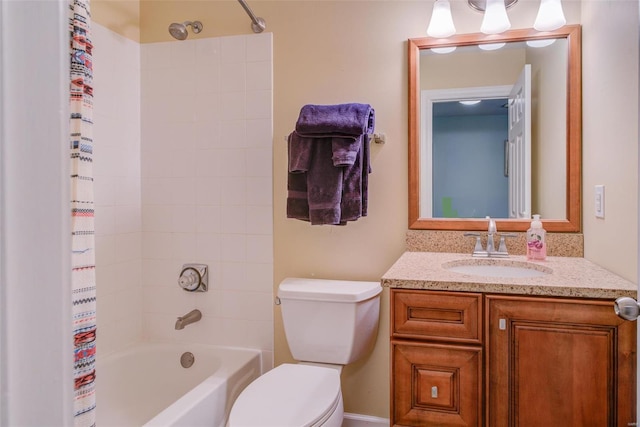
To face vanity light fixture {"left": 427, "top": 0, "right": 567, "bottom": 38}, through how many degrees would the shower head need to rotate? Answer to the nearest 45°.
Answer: approximately 90° to its left

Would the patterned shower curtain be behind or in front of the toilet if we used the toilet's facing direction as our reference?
in front

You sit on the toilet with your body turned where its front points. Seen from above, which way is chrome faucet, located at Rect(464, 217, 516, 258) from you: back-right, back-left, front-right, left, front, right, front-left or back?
back-left

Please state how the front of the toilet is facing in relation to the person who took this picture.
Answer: facing the viewer and to the left of the viewer

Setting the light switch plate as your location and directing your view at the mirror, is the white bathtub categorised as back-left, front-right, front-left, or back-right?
front-left

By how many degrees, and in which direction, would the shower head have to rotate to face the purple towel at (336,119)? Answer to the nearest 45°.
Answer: approximately 90° to its left

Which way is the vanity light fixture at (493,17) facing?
toward the camera

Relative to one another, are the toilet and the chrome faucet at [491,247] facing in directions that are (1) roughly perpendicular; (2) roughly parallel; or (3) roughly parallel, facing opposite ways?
roughly parallel

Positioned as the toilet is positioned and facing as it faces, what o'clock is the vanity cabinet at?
The vanity cabinet is roughly at 9 o'clock from the toilet.

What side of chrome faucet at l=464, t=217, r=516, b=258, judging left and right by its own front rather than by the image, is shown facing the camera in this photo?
front

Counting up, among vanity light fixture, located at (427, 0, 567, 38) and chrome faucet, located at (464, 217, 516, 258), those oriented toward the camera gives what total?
2
